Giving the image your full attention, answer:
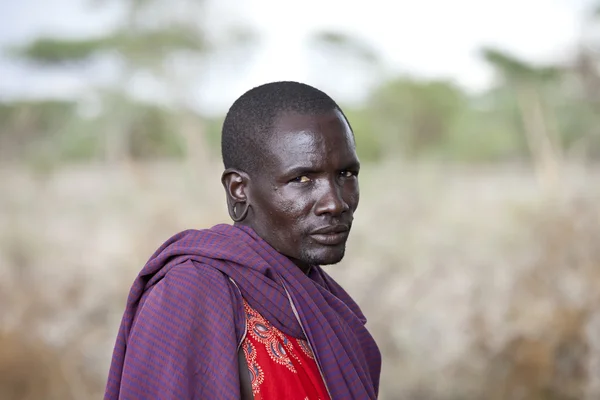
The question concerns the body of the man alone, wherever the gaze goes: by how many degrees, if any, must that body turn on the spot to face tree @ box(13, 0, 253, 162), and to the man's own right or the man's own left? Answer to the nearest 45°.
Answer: approximately 135° to the man's own left

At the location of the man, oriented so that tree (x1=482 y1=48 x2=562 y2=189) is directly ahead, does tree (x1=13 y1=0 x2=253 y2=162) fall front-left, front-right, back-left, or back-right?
front-left

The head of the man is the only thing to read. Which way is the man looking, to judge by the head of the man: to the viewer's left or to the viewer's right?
to the viewer's right

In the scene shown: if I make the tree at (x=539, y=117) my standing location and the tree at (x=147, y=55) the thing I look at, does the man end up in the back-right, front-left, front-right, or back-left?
front-left

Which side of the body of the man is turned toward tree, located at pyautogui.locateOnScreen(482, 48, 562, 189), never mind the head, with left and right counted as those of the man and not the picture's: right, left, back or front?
left

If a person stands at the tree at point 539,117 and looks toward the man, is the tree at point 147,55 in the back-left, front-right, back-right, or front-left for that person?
front-right

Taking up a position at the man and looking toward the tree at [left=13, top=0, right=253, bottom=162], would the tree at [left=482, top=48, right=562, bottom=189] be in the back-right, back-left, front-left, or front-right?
front-right
